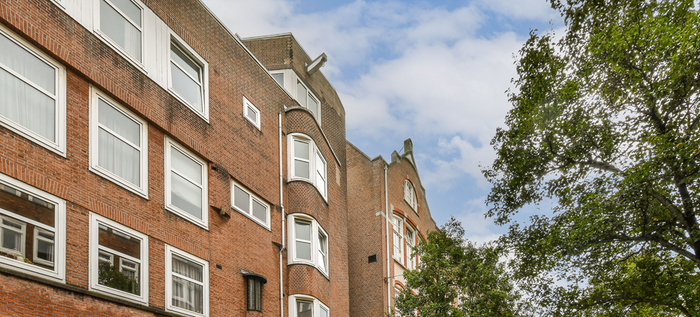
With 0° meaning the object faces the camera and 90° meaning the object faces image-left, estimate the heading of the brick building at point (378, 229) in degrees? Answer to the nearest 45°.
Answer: approximately 315°

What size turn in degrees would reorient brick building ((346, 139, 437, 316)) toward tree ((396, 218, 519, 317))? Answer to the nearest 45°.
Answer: approximately 45° to its right

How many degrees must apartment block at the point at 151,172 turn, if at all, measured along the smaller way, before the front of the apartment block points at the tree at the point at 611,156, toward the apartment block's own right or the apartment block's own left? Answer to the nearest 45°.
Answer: approximately 45° to the apartment block's own left

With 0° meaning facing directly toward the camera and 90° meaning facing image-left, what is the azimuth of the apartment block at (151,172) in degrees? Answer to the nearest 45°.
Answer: approximately 315°
